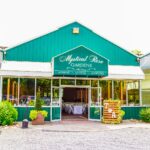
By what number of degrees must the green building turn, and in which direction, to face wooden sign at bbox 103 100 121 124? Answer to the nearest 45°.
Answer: approximately 45° to its left

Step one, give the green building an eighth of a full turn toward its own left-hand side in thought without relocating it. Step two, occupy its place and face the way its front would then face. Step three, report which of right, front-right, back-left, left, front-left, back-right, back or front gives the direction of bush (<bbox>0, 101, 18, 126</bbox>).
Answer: right

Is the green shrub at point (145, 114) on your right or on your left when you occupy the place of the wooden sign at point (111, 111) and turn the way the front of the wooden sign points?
on your left

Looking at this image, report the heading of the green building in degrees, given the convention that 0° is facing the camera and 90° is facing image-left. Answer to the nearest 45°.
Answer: approximately 0°

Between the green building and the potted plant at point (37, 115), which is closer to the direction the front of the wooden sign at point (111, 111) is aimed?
the potted plant

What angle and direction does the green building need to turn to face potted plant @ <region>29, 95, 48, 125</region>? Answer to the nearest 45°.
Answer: approximately 45° to its right

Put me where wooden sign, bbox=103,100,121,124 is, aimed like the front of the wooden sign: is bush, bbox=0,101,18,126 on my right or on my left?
on my right

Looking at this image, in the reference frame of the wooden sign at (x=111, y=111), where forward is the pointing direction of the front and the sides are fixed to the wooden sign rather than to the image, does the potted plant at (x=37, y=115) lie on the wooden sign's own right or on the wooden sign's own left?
on the wooden sign's own right

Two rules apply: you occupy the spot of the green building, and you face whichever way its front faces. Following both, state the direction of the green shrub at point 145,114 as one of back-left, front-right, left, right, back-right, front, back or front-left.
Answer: left

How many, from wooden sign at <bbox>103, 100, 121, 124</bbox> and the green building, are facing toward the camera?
2
